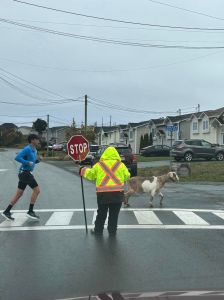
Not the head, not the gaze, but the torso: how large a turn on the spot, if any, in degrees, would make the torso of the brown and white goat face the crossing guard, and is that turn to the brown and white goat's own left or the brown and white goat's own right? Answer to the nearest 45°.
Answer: approximately 90° to the brown and white goat's own right

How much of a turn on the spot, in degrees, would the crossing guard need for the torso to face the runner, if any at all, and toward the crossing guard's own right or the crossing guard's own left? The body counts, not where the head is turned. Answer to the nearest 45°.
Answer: approximately 45° to the crossing guard's own left

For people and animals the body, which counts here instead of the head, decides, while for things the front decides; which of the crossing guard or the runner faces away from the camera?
the crossing guard

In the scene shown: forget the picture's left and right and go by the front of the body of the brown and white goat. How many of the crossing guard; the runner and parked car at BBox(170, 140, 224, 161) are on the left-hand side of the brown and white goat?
1

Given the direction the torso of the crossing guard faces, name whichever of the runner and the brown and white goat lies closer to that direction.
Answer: the brown and white goat

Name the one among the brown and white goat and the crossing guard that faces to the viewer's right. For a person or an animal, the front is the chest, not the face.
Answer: the brown and white goat

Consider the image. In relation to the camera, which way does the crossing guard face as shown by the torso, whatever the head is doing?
away from the camera

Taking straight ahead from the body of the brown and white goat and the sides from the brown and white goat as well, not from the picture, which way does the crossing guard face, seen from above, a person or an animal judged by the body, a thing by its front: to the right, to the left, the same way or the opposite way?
to the left

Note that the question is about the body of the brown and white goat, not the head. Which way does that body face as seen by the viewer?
to the viewer's right

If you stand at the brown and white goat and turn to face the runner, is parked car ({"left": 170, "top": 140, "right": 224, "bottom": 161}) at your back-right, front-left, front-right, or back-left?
back-right
